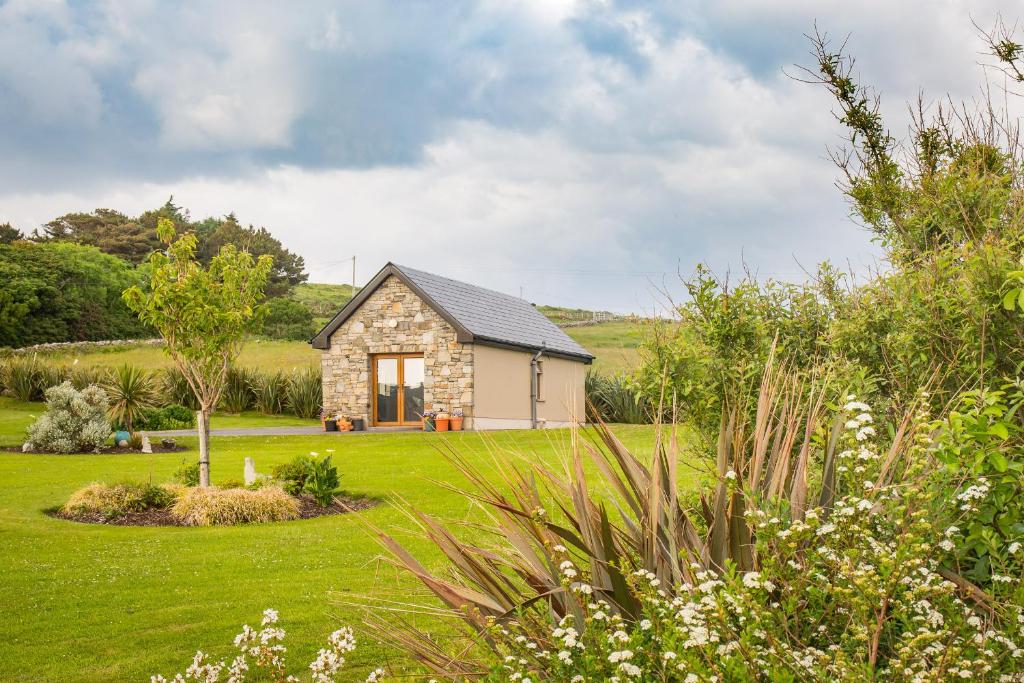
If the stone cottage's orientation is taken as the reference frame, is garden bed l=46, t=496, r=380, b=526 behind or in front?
in front

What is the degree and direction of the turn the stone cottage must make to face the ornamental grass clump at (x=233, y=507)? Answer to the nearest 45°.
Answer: approximately 45° to its left

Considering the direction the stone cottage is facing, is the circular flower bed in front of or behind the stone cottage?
in front

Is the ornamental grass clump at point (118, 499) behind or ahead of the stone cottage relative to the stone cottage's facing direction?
ahead

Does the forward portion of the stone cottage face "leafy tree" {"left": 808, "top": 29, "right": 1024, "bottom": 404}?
no

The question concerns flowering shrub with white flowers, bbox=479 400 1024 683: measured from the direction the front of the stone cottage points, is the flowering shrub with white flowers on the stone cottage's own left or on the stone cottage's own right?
on the stone cottage's own left

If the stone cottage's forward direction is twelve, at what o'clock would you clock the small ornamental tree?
The small ornamental tree is roughly at 11 o'clock from the stone cottage.

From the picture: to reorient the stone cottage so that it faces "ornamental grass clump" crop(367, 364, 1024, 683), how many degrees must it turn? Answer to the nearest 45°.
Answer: approximately 45° to its left

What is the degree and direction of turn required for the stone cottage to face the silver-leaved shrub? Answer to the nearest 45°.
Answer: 0° — it already faces it

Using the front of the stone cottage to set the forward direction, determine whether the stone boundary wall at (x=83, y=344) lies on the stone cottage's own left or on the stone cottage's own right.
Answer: on the stone cottage's own right

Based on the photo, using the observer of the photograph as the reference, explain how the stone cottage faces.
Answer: facing the viewer and to the left of the viewer
